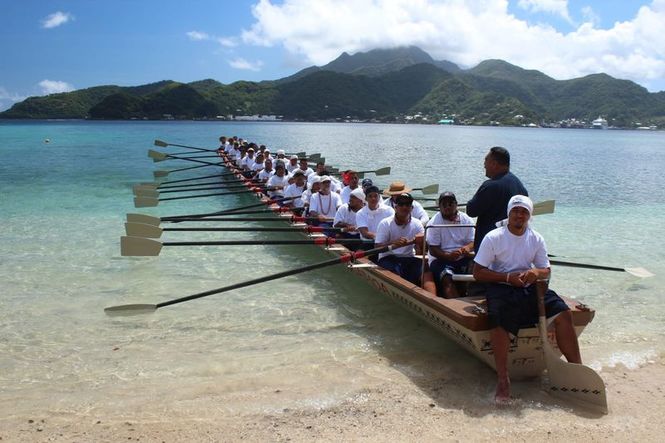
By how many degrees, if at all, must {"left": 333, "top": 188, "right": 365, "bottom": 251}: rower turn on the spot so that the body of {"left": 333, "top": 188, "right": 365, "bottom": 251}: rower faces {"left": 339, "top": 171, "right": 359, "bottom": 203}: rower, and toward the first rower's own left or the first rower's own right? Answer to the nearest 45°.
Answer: approximately 135° to the first rower's own left

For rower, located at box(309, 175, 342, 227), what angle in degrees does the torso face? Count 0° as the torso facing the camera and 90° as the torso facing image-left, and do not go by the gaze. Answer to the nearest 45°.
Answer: approximately 0°

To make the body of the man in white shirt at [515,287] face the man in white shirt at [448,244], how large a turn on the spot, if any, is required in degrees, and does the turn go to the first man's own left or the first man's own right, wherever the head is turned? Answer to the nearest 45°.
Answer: approximately 135° to the first man's own right

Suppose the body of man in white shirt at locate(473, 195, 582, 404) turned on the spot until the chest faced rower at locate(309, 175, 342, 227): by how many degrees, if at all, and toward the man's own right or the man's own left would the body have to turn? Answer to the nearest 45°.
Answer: approximately 135° to the man's own right

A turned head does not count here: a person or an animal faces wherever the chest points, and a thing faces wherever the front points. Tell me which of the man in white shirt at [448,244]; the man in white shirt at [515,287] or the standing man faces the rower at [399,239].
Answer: the standing man

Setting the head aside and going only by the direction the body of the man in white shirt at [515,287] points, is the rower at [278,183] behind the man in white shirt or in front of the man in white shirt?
behind

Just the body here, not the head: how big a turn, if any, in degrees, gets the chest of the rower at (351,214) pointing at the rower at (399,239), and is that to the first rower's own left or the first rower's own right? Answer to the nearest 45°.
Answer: approximately 45° to the first rower's own right

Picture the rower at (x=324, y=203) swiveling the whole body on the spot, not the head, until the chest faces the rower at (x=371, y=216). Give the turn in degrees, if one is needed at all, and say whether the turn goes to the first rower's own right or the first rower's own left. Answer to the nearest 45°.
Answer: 0° — they already face them

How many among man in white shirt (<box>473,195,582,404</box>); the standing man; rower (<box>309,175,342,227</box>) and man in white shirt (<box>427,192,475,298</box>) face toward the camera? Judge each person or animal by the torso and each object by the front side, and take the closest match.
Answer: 3

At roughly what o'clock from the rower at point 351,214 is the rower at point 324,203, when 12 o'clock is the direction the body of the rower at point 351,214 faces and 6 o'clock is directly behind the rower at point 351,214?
the rower at point 324,203 is roughly at 7 o'clock from the rower at point 351,214.

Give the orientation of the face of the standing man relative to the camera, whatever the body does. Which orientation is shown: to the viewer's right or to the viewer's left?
to the viewer's left

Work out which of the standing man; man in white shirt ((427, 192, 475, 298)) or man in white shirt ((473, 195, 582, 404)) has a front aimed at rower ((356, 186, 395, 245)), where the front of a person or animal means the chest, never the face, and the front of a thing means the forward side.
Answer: the standing man

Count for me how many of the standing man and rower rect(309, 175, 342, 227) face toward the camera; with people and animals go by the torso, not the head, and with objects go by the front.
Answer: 1

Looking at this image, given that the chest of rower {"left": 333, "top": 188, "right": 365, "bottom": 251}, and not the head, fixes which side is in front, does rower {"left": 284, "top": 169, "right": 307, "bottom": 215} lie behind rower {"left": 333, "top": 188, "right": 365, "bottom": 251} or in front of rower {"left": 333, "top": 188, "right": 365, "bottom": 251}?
behind
